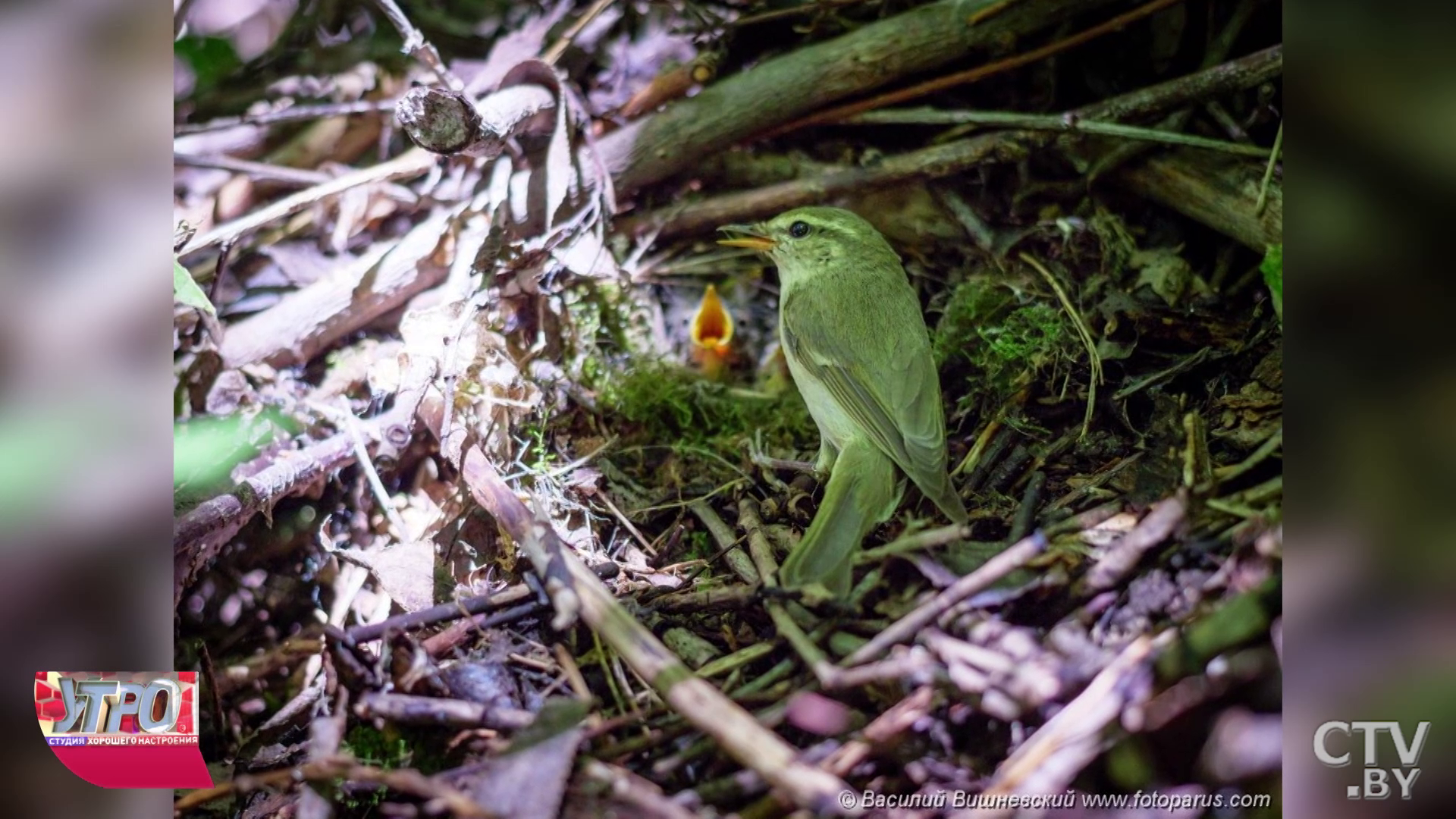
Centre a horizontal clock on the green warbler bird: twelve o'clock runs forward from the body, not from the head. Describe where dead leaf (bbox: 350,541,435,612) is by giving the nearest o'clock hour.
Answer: The dead leaf is roughly at 10 o'clock from the green warbler bird.

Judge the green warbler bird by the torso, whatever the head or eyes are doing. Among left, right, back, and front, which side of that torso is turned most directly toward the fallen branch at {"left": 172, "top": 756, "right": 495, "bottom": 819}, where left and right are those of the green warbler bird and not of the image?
left

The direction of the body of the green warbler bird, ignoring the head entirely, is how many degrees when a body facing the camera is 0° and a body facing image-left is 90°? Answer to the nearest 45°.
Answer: approximately 135°
